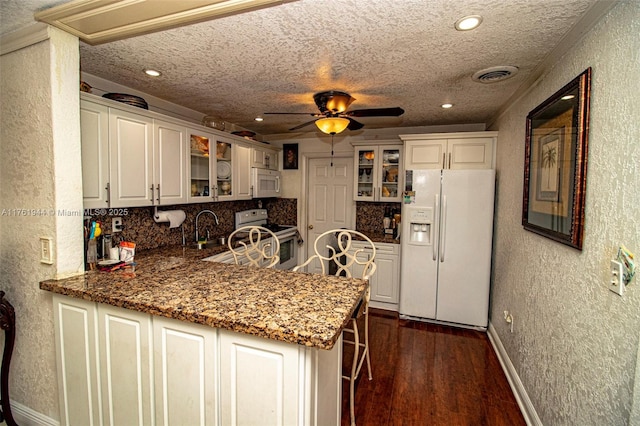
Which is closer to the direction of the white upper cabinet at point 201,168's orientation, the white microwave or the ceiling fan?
the ceiling fan

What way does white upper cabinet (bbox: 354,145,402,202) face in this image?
toward the camera

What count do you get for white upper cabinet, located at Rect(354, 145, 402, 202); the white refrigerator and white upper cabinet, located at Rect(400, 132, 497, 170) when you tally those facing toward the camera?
3

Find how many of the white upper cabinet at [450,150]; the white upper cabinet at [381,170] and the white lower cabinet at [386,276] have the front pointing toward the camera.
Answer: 3

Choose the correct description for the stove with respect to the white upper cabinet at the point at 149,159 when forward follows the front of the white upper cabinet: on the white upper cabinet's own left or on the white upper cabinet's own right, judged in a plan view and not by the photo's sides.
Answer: on the white upper cabinet's own left

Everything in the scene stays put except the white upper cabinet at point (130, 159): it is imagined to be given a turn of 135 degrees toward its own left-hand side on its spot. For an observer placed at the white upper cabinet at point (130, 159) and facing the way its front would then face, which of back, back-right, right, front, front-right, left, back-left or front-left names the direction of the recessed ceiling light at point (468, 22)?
back-right

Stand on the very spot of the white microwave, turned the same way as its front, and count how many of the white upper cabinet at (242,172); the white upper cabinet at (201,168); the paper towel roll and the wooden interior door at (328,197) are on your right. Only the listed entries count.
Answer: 3

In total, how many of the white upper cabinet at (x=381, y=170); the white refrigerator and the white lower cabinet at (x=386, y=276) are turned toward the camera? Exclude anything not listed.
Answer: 3

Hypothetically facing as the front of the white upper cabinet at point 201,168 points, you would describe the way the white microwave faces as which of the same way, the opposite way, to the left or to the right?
the same way

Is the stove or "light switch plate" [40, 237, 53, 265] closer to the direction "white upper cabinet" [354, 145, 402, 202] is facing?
the light switch plate

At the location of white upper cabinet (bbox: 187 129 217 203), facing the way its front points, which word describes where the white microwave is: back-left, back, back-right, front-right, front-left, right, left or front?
left

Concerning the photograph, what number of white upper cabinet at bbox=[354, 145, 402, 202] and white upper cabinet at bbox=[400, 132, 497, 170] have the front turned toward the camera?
2

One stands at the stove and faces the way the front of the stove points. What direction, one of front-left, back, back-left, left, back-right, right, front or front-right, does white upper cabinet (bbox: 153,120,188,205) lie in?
right

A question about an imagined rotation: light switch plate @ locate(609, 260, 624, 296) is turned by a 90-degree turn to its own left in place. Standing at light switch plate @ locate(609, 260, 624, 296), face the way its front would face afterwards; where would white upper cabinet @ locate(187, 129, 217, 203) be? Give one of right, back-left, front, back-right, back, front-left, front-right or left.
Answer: back-right

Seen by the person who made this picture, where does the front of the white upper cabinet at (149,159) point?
facing the viewer and to the right of the viewer

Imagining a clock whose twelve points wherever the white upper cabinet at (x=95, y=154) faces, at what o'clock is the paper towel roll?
The paper towel roll is roughly at 9 o'clock from the white upper cabinet.

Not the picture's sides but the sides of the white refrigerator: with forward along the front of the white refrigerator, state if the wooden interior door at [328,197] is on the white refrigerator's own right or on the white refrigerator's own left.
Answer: on the white refrigerator's own right

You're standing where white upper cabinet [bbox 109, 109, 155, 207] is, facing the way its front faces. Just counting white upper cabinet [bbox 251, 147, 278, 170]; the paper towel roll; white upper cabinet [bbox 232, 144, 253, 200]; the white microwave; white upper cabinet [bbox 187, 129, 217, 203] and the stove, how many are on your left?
6

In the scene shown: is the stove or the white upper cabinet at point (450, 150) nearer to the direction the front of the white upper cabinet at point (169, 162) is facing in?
the white upper cabinet

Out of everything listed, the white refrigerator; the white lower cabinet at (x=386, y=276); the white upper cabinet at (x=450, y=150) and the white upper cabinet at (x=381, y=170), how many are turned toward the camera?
4

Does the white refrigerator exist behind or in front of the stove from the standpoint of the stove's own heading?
in front
